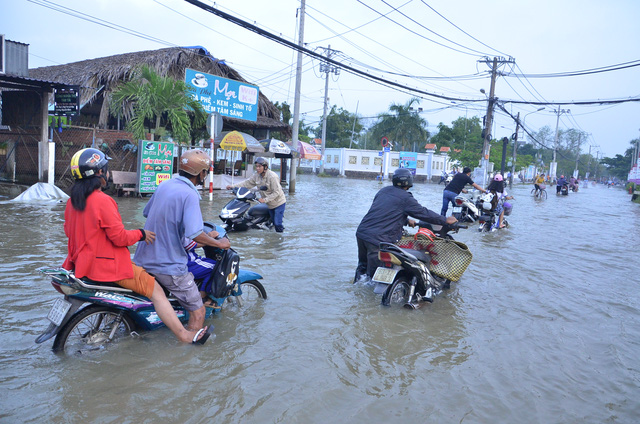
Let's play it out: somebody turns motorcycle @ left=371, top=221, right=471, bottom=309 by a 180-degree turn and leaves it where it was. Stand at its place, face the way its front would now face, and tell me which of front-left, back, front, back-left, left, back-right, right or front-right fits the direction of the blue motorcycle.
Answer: front

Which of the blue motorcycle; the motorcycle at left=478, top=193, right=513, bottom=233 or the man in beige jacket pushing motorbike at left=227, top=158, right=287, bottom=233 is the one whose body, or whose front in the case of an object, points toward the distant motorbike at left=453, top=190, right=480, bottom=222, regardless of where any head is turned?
the blue motorcycle

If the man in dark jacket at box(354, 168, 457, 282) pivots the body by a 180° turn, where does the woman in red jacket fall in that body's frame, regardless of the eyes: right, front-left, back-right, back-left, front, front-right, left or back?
front

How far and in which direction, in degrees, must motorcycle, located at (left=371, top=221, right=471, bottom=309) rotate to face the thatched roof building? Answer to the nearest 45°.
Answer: approximately 90° to its left

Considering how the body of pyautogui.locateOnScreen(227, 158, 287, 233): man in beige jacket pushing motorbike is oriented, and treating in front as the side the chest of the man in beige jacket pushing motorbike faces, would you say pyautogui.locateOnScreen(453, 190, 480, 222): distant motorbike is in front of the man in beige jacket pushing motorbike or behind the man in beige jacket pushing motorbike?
behind

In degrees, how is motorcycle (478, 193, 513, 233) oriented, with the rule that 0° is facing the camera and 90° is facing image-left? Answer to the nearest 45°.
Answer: approximately 225°
